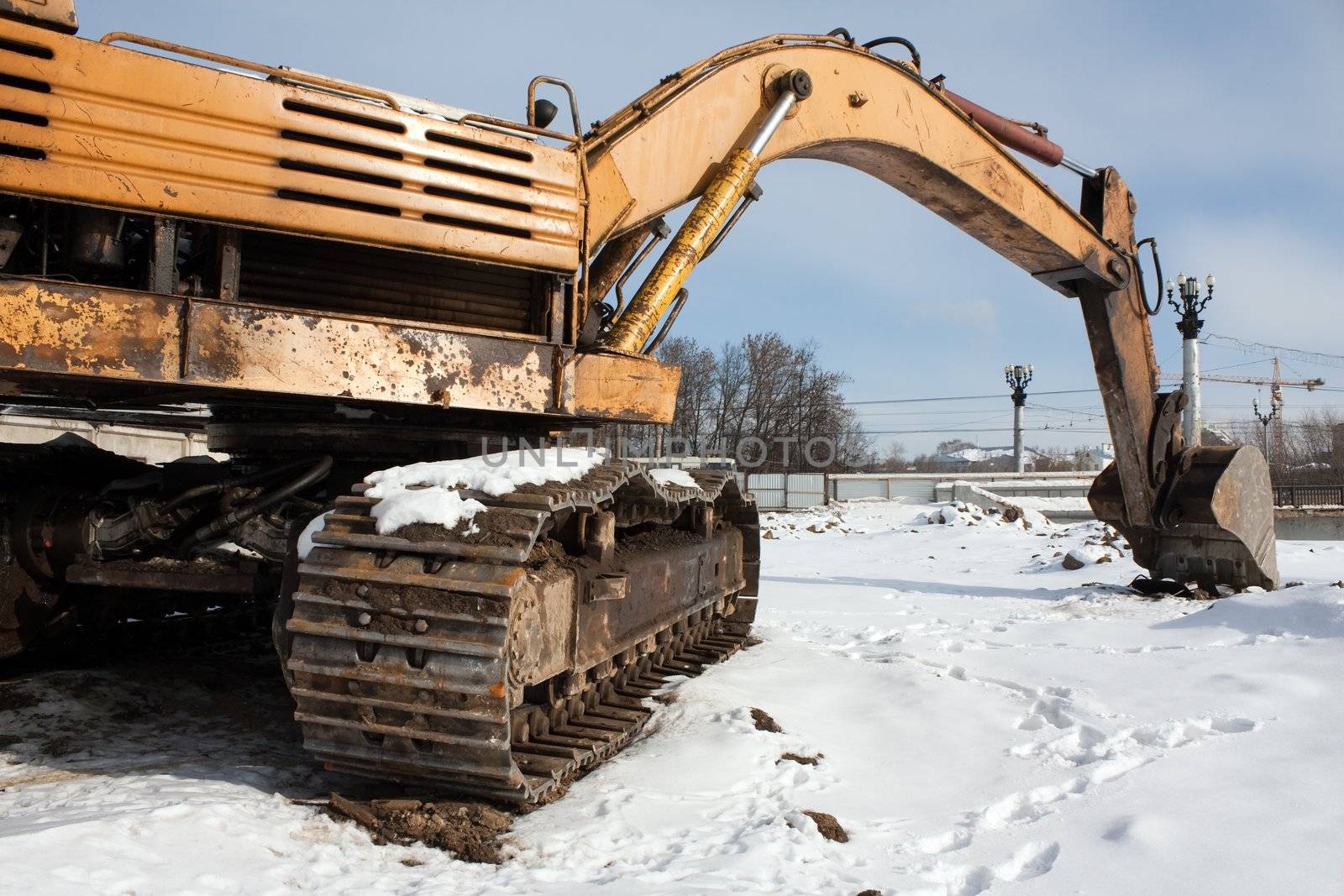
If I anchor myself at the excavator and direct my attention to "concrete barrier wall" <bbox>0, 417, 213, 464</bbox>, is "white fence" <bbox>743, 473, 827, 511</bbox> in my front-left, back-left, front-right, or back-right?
front-right

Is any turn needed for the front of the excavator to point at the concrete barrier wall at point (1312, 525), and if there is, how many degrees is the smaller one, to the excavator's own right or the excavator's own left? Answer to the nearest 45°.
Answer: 0° — it already faces it

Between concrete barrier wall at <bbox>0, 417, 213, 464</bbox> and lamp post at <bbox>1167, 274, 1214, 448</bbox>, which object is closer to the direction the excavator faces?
the lamp post

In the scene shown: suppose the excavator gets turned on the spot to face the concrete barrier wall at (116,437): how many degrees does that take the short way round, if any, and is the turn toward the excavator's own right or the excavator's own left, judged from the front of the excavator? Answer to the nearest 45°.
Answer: approximately 90° to the excavator's own left

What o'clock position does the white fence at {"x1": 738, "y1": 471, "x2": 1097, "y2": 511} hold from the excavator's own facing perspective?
The white fence is roughly at 11 o'clock from the excavator.

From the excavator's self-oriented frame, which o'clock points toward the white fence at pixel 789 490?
The white fence is roughly at 11 o'clock from the excavator.

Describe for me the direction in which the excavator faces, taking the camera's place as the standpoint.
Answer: facing away from the viewer and to the right of the viewer

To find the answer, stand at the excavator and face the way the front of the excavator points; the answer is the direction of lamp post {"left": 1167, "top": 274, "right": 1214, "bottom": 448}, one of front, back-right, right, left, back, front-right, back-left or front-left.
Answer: front

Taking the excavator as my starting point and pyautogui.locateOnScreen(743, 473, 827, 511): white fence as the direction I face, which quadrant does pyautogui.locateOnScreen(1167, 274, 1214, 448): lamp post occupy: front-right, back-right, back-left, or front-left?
front-right

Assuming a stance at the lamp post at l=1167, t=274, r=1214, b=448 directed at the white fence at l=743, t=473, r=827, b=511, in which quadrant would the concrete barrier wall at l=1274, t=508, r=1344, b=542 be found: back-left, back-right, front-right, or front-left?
back-left
